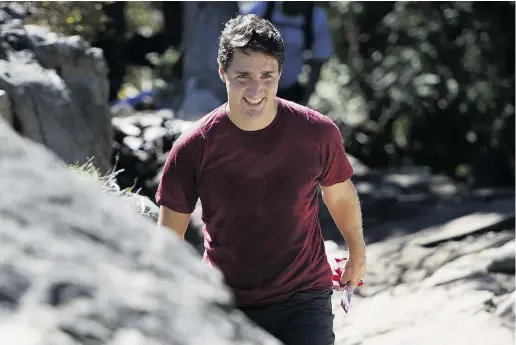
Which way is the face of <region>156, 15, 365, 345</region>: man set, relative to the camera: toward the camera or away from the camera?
toward the camera

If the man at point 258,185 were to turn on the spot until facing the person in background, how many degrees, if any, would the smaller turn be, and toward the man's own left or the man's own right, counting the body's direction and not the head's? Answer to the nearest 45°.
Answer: approximately 180°

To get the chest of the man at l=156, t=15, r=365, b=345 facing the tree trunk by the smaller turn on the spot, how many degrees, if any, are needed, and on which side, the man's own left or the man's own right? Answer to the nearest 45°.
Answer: approximately 180°

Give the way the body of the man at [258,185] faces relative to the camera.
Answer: toward the camera
